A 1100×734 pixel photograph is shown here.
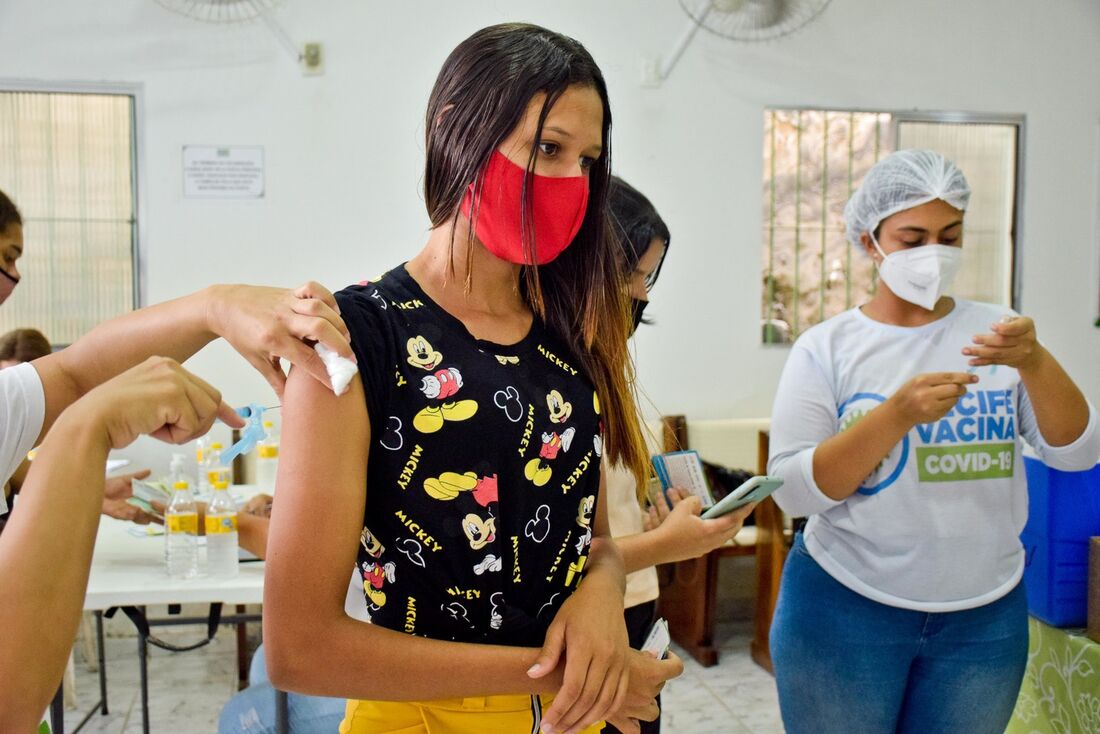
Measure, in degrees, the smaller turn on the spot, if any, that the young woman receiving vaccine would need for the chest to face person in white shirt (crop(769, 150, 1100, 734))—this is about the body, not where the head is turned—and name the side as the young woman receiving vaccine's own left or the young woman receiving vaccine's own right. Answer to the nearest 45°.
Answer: approximately 90° to the young woman receiving vaccine's own left

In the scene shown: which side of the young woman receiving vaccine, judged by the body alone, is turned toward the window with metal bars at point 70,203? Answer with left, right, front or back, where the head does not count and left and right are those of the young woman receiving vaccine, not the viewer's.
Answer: back

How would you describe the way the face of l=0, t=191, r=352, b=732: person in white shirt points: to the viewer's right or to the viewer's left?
to the viewer's right

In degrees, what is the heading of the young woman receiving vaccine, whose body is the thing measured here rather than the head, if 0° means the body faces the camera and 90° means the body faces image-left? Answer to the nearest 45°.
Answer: approximately 315°
